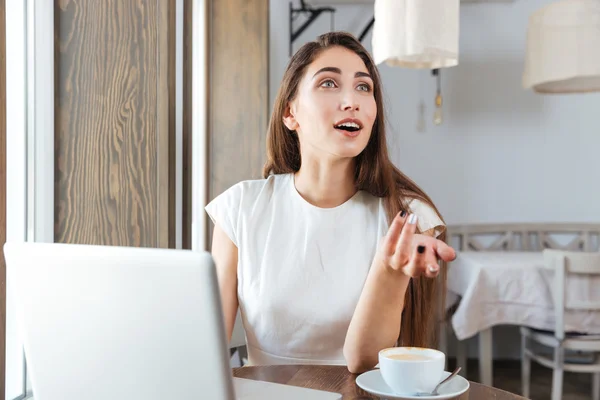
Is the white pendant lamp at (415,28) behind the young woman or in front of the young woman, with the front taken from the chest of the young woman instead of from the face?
behind

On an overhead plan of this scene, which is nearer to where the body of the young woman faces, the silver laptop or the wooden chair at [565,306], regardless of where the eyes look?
the silver laptop

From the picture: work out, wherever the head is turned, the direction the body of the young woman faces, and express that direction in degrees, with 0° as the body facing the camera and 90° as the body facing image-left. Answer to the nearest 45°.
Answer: approximately 0°

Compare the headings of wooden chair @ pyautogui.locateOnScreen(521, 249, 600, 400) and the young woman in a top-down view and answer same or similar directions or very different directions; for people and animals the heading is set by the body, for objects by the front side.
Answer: very different directions

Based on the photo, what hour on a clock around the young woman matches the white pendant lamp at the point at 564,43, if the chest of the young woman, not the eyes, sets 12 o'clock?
The white pendant lamp is roughly at 7 o'clock from the young woman.

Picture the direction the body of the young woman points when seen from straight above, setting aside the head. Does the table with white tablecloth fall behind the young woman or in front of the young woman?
behind

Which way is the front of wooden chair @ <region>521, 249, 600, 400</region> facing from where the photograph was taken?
facing away from the viewer and to the left of the viewer

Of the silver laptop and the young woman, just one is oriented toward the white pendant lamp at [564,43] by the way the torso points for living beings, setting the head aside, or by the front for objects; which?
the silver laptop

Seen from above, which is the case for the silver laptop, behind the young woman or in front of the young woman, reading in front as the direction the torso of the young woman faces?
in front

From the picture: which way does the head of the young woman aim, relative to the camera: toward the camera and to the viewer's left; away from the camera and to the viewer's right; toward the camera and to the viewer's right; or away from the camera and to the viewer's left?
toward the camera and to the viewer's right

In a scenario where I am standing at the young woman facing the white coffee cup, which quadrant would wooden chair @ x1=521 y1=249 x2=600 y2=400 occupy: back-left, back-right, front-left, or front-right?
back-left

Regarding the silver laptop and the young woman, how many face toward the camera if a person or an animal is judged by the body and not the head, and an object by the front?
1
